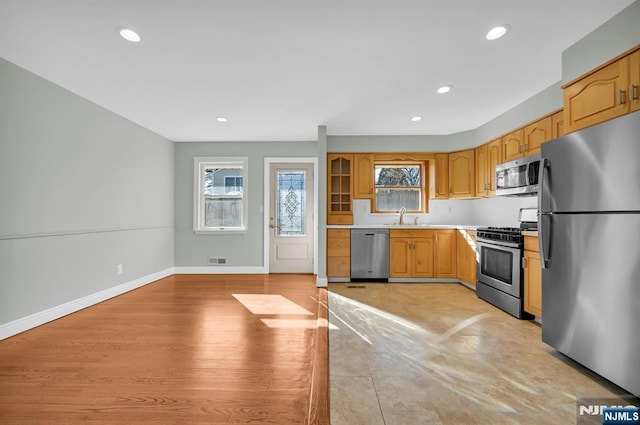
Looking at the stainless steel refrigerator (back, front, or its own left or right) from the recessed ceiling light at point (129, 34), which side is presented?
front

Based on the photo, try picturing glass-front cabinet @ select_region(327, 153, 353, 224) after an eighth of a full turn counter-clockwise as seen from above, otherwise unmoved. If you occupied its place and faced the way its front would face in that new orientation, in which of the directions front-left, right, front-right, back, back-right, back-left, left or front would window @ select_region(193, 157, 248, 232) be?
back-right

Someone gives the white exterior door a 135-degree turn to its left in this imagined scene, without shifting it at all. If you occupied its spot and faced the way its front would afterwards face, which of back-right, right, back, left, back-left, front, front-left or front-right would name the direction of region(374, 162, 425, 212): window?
front-right

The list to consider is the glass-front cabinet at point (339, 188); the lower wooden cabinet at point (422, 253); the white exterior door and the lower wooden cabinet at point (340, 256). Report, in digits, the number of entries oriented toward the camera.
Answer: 4

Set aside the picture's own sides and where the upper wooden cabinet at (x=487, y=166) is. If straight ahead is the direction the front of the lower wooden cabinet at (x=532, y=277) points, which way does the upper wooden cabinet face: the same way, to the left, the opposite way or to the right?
the same way

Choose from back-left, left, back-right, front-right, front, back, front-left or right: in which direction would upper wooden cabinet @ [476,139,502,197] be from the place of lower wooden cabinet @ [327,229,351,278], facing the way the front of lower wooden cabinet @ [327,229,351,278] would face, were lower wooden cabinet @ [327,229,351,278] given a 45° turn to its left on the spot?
front-left

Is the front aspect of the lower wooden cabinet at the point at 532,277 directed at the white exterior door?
no

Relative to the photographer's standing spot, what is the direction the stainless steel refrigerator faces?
facing the viewer and to the left of the viewer

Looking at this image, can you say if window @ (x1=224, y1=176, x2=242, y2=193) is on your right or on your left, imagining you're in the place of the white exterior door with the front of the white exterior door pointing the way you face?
on your right

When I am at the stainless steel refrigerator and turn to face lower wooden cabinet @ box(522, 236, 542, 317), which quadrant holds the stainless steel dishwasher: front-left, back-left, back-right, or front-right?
front-left

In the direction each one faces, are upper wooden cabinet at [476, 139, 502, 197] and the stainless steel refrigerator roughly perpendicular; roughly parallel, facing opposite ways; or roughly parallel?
roughly parallel

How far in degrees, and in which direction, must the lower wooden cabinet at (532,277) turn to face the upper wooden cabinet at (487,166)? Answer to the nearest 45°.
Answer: approximately 135° to its right

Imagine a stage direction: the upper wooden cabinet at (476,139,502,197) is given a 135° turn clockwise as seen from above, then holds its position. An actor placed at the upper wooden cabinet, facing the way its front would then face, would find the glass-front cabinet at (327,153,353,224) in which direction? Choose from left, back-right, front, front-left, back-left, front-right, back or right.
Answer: left

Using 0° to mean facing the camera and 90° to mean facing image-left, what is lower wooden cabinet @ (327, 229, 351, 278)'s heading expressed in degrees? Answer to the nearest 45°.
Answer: approximately 0°

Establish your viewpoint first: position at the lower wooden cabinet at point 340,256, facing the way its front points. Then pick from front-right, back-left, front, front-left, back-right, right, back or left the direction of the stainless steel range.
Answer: front-left

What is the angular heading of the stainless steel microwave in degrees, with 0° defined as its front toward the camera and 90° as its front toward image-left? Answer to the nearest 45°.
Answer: approximately 45°

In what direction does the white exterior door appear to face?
toward the camera

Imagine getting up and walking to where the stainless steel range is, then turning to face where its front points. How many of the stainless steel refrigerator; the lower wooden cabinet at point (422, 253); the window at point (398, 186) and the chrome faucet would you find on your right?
3

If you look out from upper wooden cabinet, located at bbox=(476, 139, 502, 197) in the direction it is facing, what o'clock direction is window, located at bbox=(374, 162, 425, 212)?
The window is roughly at 2 o'clock from the upper wooden cabinet.

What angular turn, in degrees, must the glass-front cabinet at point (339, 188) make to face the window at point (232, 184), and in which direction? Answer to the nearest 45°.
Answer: approximately 90° to its right
